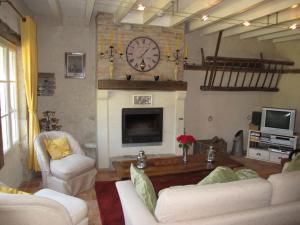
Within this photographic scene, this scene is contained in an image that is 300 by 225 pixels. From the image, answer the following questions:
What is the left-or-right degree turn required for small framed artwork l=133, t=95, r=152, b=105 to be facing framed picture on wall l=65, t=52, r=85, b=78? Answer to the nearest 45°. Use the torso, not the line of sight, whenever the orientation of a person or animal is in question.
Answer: approximately 90° to its right

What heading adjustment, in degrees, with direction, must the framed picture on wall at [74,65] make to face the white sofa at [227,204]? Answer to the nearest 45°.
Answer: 0° — it already faces it

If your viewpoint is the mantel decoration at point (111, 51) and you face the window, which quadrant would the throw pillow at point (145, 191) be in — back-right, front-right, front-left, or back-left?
front-left

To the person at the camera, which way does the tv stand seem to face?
facing the viewer and to the left of the viewer

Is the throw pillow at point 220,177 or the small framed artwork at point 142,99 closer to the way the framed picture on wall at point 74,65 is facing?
the throw pillow

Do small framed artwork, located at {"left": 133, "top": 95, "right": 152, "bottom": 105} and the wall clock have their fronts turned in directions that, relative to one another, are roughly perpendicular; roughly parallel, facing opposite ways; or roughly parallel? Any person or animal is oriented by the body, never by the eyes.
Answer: roughly parallel

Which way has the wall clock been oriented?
toward the camera

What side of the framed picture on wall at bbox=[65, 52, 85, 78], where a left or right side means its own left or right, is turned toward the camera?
front

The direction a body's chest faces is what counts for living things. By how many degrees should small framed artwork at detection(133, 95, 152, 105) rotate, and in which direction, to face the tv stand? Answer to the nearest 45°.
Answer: approximately 90° to its left

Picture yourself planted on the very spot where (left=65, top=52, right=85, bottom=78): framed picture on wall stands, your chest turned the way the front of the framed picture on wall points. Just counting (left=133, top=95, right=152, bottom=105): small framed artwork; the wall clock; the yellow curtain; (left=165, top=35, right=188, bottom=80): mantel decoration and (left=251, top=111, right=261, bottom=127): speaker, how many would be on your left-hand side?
4

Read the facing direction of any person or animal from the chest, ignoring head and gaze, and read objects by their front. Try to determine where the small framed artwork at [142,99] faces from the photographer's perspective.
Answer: facing the viewer

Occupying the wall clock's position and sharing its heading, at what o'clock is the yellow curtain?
The yellow curtain is roughly at 2 o'clock from the wall clock.

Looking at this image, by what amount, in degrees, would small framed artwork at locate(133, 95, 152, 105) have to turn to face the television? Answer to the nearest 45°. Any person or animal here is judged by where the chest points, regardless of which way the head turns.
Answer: approximately 90° to its left

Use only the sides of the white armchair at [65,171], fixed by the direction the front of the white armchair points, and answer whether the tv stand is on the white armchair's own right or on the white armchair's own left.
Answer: on the white armchair's own left

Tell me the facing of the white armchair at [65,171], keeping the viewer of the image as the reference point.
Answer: facing the viewer and to the right of the viewer
